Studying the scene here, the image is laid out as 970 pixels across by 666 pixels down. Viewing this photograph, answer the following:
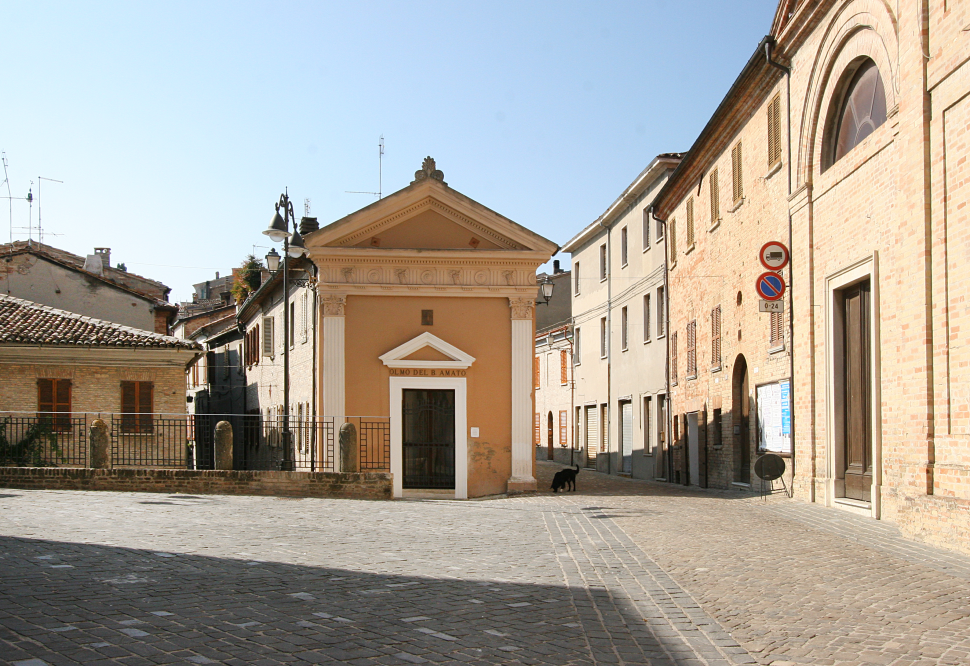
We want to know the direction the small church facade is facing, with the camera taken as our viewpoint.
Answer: facing the viewer

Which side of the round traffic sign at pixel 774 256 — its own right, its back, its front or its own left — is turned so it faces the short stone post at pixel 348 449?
right

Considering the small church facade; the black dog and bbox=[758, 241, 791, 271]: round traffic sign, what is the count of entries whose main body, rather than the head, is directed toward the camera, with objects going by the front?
2

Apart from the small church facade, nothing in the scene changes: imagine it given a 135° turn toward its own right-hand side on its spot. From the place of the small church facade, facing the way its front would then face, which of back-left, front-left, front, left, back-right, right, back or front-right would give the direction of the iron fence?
front-left

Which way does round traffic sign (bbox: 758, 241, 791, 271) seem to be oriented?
toward the camera

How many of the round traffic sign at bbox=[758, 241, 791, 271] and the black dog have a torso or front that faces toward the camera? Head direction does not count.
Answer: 1

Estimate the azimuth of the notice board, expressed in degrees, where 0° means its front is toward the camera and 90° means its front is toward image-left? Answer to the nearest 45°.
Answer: approximately 45°

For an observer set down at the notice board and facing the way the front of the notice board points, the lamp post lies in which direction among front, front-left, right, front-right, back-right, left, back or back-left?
front-right

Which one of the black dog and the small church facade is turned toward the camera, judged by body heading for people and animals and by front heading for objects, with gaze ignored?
the small church facade

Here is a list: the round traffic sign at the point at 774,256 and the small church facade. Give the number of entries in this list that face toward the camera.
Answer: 2

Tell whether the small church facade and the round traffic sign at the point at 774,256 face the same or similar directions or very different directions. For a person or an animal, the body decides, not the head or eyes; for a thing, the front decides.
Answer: same or similar directions

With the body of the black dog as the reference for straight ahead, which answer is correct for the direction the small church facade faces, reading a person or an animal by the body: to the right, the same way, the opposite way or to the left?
to the left
